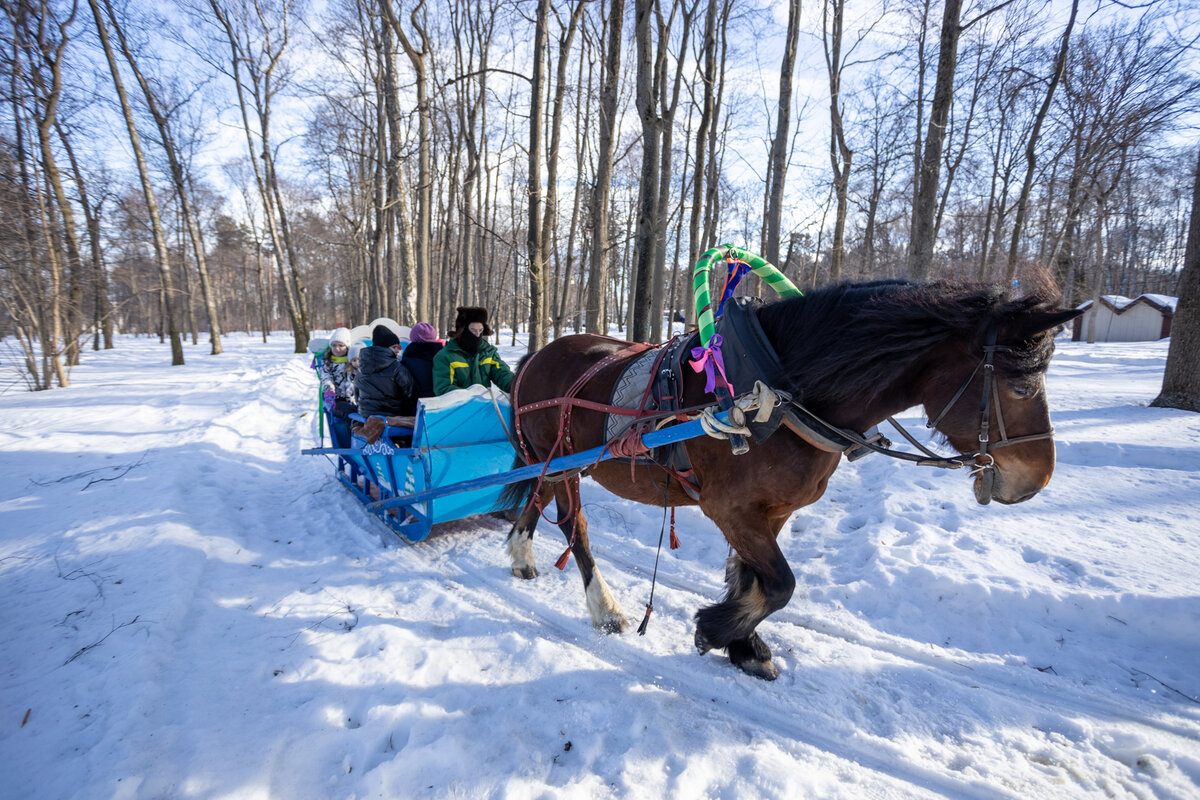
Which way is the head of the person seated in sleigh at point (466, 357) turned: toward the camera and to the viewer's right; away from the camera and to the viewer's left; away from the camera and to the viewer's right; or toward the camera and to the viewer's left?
toward the camera and to the viewer's right

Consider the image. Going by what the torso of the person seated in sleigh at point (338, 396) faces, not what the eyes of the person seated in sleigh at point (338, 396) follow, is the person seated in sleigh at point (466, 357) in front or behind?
in front

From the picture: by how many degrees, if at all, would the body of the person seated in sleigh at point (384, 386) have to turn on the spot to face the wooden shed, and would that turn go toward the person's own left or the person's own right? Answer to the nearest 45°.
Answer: approximately 45° to the person's own right

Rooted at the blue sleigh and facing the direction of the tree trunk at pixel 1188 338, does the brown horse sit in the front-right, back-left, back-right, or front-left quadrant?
front-right

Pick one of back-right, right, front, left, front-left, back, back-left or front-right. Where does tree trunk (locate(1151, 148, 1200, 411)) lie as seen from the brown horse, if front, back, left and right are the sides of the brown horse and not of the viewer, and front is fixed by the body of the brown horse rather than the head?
left

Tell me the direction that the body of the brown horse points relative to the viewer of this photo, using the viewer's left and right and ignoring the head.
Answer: facing the viewer and to the right of the viewer

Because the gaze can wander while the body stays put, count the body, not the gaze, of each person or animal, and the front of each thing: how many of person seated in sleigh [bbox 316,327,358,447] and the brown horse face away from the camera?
0
